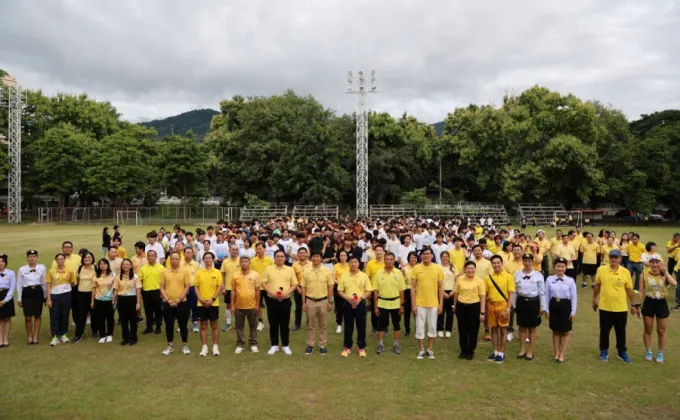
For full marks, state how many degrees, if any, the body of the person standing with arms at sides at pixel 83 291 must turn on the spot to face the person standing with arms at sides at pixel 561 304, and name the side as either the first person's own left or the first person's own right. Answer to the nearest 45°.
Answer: approximately 45° to the first person's own left

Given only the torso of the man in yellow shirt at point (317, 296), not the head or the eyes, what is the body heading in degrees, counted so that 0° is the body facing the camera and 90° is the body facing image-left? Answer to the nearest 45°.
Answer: approximately 0°

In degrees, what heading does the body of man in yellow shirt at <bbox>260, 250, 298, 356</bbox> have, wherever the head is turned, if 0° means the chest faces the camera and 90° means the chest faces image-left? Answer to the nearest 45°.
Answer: approximately 0°

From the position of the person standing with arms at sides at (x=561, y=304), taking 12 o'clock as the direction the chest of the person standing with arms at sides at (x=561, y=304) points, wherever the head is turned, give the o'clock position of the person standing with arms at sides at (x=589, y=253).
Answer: the person standing with arms at sides at (x=589, y=253) is roughly at 6 o'clock from the person standing with arms at sides at (x=561, y=304).

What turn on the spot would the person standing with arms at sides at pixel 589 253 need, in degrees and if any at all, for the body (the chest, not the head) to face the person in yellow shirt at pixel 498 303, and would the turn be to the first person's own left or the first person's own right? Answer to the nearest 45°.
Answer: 0° — they already face them

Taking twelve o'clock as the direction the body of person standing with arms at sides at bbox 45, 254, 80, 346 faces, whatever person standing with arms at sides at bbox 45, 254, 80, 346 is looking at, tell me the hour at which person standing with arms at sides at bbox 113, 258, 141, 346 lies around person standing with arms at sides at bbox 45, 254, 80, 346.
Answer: person standing with arms at sides at bbox 113, 258, 141, 346 is roughly at 10 o'clock from person standing with arms at sides at bbox 45, 254, 80, 346.
